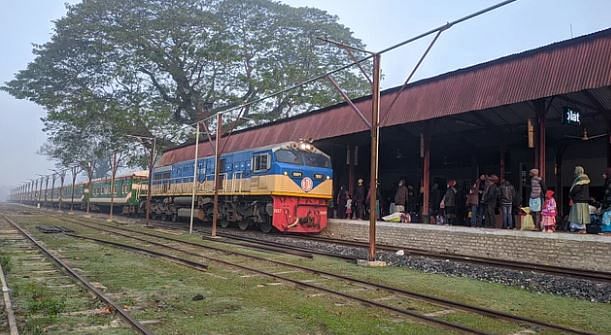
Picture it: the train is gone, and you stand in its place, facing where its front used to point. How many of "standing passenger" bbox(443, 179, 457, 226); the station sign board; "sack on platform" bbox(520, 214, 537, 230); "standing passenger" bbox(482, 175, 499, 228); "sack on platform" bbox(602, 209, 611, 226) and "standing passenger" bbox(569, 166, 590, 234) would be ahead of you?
6

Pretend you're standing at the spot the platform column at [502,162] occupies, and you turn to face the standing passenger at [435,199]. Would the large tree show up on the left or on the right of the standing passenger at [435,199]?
right

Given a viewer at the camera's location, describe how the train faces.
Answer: facing the viewer and to the right of the viewer

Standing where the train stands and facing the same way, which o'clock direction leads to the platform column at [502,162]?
The platform column is roughly at 11 o'clock from the train.

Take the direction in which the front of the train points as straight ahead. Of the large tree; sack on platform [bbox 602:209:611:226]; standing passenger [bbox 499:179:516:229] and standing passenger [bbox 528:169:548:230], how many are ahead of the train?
3

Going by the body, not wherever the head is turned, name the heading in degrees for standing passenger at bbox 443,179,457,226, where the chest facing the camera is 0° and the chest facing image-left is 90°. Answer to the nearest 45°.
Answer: approximately 45°

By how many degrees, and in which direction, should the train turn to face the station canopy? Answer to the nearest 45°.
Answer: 0° — it already faces it

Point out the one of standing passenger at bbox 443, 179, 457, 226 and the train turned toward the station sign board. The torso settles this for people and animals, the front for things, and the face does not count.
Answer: the train
